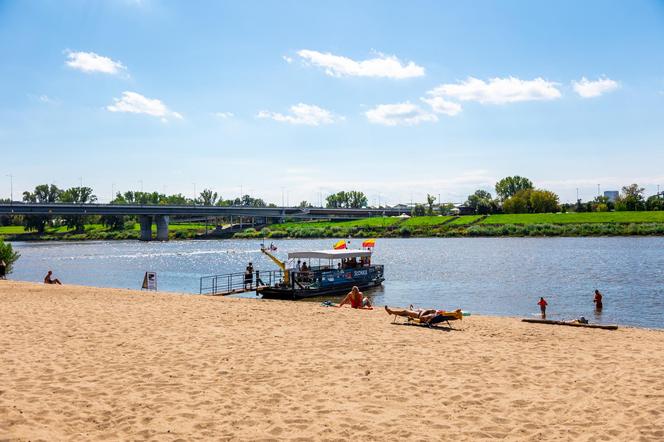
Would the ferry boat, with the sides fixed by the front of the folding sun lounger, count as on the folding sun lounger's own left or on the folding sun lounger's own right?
on the folding sun lounger's own right

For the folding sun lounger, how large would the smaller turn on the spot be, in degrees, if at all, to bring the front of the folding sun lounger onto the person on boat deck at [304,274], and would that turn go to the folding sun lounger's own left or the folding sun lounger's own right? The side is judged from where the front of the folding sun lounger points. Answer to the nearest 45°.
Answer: approximately 45° to the folding sun lounger's own right

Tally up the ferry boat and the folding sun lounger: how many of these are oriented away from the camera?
0

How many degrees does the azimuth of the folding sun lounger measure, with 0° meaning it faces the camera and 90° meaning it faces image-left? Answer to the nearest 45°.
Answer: approximately 90°
